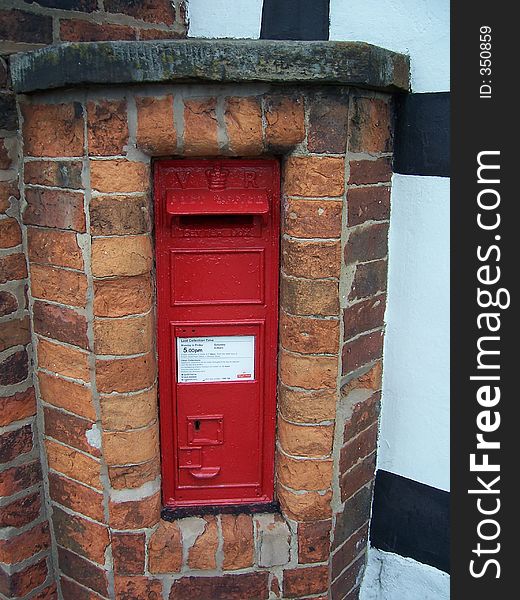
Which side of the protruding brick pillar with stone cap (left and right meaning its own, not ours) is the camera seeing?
front

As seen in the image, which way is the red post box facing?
toward the camera
